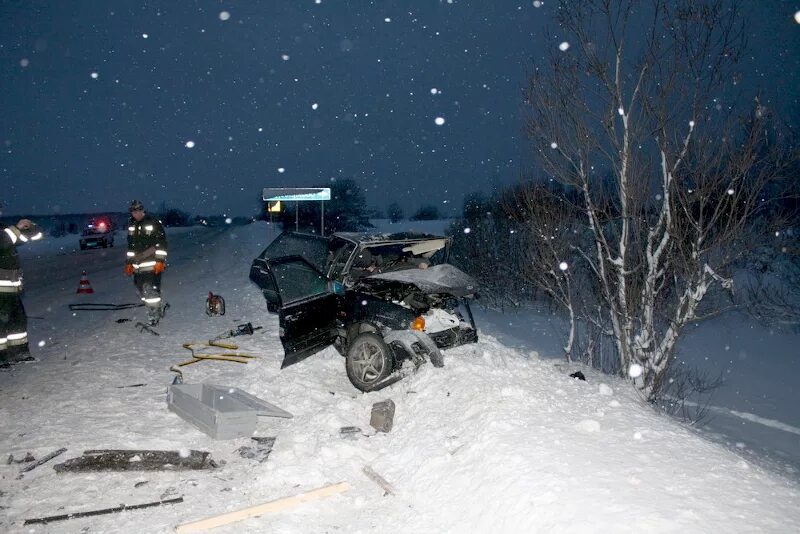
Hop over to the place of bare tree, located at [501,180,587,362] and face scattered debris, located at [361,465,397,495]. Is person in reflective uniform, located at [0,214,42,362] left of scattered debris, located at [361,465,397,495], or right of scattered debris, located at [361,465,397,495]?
right

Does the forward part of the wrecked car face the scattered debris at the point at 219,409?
no

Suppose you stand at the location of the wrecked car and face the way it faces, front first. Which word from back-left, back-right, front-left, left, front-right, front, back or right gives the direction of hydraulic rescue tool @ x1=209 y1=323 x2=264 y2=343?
back

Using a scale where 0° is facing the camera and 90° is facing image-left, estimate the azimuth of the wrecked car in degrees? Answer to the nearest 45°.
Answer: approximately 315°

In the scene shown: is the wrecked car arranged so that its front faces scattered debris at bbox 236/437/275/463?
no

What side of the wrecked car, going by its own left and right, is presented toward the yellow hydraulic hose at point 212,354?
back

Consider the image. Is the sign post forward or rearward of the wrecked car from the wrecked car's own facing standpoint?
rearward

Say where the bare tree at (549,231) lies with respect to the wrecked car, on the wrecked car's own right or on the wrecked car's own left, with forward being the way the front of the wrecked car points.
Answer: on the wrecked car's own left

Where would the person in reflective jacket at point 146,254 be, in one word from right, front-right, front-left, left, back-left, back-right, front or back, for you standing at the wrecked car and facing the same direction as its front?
back

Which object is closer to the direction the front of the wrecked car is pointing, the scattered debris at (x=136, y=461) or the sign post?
the scattered debris

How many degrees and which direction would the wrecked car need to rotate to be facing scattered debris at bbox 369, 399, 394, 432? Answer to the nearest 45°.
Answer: approximately 45° to its right
